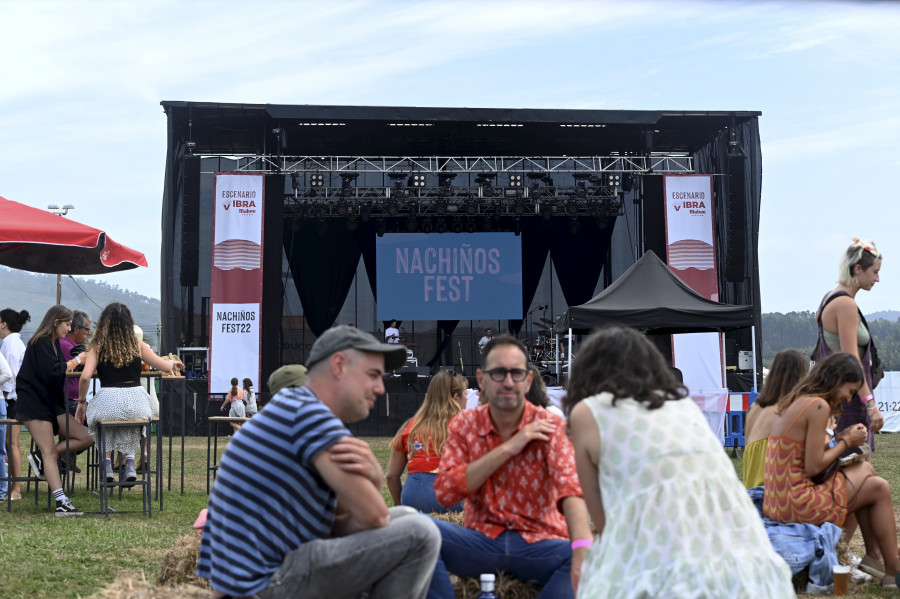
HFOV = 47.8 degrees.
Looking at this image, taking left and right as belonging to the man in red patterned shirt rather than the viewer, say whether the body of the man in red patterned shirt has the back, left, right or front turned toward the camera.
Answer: front

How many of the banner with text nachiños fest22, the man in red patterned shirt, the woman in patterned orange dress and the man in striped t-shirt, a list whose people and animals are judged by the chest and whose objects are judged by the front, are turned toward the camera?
2

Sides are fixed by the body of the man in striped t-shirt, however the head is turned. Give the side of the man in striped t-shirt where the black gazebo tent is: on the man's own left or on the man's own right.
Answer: on the man's own left

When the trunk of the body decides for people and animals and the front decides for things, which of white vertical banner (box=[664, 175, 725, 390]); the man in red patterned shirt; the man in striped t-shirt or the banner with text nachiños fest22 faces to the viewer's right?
the man in striped t-shirt

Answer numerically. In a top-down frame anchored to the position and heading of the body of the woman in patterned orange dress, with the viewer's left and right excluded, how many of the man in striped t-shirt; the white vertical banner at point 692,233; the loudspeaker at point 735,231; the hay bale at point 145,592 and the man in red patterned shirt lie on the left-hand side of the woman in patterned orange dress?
2

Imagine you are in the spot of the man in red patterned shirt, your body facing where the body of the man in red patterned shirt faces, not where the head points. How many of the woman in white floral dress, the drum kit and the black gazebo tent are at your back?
2

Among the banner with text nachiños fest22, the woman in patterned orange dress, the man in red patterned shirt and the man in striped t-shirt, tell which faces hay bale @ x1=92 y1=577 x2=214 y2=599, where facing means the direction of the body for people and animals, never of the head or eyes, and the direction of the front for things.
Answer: the banner with text nachiños fest22

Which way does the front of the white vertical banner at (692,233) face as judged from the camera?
facing the viewer

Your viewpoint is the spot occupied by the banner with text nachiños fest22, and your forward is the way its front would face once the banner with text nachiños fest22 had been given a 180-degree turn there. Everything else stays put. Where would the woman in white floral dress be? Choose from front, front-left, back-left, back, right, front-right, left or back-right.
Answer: back

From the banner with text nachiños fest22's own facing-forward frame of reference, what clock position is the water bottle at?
The water bottle is roughly at 12 o'clock from the banner with text nachiños fest22.

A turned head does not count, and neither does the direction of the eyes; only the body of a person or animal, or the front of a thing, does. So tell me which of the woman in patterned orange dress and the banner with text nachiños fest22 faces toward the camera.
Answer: the banner with text nachiños fest22

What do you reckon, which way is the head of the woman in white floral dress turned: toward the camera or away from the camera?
away from the camera

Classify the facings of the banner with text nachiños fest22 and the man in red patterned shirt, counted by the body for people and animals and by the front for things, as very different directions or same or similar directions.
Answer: same or similar directions

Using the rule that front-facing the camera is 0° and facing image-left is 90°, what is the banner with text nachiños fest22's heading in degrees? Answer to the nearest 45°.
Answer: approximately 0°

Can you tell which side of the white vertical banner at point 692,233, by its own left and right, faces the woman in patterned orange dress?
front

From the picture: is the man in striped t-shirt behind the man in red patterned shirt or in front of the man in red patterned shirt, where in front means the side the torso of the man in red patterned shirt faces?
in front

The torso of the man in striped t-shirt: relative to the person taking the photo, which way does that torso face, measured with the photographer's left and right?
facing to the right of the viewer
